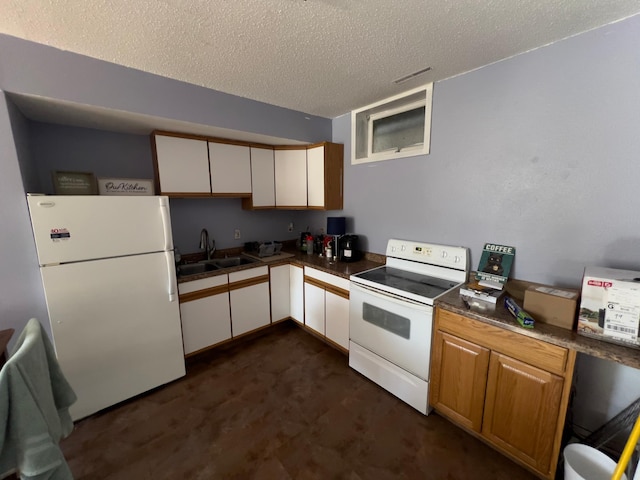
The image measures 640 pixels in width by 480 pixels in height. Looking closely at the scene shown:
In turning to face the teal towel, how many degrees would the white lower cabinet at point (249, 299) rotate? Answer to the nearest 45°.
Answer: approximately 90° to its right

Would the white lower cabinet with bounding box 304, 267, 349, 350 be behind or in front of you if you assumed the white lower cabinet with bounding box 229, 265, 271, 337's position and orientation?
in front

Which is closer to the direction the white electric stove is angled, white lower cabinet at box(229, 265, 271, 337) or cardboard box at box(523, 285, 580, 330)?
the white lower cabinet

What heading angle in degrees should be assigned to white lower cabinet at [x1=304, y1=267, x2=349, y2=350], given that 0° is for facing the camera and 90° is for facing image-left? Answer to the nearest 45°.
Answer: approximately 45°

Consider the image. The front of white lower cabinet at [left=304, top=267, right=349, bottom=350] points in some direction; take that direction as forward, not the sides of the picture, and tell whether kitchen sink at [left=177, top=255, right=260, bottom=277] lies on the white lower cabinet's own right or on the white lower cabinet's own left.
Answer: on the white lower cabinet's own right

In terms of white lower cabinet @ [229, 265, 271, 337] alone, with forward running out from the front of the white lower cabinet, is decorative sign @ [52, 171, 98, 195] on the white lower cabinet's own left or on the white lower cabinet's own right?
on the white lower cabinet's own right

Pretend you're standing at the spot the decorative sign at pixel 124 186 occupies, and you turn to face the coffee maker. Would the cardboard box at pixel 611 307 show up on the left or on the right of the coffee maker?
right
